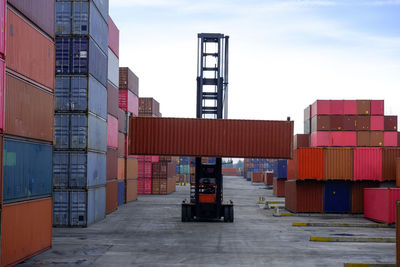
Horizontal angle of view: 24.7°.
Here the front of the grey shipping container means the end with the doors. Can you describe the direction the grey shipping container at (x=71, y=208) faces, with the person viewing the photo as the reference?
facing the viewer

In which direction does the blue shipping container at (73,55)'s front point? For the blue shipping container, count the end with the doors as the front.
toward the camera

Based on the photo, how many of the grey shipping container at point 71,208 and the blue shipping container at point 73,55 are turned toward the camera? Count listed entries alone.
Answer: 2

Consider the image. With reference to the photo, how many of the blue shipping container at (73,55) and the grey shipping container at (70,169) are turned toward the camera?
2

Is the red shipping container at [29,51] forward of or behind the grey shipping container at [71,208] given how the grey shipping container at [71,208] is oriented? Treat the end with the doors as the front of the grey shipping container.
forward

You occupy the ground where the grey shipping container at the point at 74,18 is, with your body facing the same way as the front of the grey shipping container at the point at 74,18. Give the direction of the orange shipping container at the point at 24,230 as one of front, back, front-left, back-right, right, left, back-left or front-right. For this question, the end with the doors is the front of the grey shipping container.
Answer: front

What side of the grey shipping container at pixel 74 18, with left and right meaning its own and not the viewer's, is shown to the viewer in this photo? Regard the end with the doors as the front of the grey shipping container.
front
